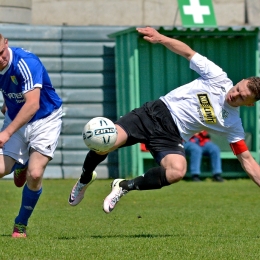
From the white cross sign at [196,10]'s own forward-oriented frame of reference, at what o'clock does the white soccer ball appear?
The white soccer ball is roughly at 12 o'clock from the white cross sign.

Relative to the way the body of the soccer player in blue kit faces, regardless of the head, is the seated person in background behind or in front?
behind

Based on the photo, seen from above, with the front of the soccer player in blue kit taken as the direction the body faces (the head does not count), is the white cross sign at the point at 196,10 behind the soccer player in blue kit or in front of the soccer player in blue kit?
behind
